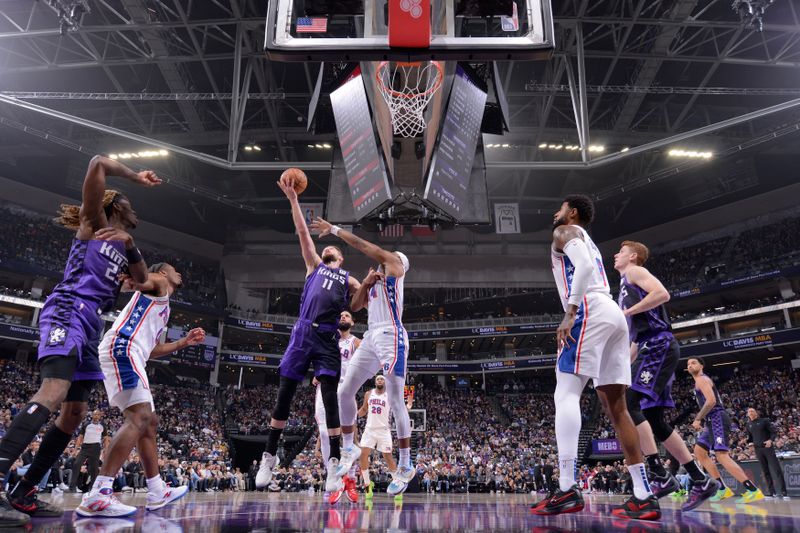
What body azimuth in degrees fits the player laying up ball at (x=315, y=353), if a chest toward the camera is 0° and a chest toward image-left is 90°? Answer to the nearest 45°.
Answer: approximately 0°

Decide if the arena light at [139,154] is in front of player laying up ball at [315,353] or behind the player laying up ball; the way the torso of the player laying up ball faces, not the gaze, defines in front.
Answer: behind

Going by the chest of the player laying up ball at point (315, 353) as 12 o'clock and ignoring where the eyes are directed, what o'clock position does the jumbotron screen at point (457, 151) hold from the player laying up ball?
The jumbotron screen is roughly at 7 o'clock from the player laying up ball.

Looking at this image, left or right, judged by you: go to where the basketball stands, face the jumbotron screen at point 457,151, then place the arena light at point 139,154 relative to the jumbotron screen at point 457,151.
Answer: left

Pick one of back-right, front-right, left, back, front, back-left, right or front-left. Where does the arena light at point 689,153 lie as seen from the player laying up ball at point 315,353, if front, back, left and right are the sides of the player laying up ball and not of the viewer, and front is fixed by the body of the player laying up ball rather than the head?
back-left
